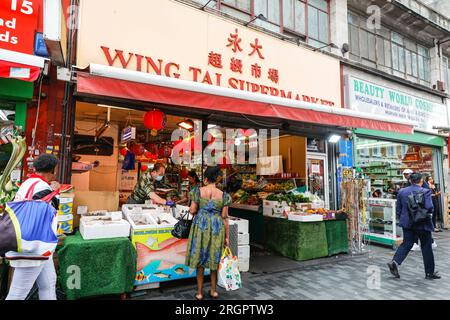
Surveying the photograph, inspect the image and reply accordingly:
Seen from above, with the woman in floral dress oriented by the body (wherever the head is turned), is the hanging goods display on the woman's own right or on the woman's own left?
on the woman's own right

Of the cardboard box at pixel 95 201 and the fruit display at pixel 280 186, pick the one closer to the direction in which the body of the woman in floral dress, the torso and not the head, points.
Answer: the fruit display

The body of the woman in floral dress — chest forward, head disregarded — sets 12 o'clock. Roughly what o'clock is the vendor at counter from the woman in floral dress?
The vendor at counter is roughly at 11 o'clock from the woman in floral dress.

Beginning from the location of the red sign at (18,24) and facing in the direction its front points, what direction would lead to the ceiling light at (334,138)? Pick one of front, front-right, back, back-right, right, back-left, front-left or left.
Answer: left

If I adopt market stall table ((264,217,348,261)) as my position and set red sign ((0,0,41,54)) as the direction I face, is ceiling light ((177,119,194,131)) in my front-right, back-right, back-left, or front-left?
front-right

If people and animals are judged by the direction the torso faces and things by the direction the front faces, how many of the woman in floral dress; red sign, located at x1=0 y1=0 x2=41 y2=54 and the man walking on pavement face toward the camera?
1

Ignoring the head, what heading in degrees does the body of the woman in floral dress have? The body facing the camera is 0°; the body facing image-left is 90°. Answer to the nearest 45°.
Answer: approximately 180°

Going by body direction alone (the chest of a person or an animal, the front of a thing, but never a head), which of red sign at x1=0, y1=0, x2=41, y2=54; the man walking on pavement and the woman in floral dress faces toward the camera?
the red sign

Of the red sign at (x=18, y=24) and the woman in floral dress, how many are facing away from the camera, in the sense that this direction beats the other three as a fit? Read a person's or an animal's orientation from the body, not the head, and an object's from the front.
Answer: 1

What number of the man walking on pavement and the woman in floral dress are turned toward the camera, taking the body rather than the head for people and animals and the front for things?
0

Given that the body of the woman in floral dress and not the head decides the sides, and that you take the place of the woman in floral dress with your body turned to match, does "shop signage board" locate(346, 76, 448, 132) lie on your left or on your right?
on your right

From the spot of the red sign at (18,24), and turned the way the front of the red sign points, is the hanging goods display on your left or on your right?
on your left

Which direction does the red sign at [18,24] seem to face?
toward the camera

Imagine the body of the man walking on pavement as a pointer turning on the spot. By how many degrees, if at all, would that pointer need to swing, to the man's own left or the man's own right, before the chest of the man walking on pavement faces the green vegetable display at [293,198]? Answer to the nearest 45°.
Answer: approximately 135° to the man's own left

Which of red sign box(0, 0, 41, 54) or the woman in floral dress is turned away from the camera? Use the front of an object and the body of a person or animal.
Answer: the woman in floral dress

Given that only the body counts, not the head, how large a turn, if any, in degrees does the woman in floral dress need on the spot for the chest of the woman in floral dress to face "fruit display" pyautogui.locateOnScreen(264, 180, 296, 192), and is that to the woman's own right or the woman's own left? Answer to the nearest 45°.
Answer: approximately 45° to the woman's own right
